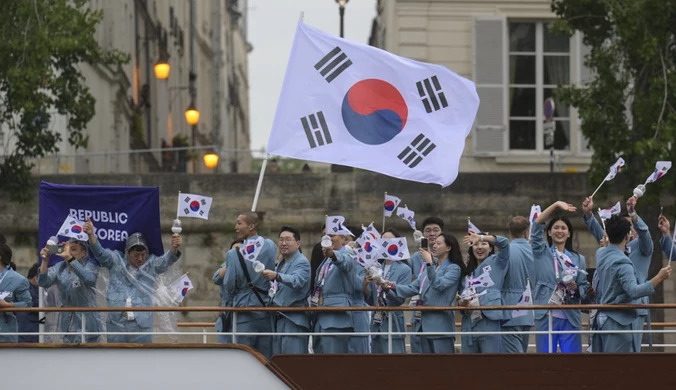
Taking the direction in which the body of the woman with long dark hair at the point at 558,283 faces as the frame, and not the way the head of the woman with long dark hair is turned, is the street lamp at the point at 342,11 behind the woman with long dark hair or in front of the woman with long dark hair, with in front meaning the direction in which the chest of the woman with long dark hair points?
behind

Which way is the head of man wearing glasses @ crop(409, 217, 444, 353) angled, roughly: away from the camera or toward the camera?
toward the camera

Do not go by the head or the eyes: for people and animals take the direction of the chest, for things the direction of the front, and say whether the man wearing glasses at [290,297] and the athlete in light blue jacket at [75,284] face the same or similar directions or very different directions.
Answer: same or similar directions

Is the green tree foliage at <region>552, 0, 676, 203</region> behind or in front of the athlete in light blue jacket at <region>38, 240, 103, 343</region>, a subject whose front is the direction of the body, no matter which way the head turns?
behind

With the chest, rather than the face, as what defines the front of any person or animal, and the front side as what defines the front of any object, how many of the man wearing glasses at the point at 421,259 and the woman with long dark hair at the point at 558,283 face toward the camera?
2

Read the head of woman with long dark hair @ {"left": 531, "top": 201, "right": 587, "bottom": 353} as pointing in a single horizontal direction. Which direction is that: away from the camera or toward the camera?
toward the camera

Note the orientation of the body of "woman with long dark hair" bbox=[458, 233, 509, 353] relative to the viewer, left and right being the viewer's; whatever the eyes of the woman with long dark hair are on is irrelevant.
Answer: facing the viewer and to the left of the viewer

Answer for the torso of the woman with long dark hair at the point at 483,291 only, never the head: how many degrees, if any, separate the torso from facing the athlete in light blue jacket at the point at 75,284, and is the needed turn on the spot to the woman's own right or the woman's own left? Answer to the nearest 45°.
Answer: approximately 45° to the woman's own right

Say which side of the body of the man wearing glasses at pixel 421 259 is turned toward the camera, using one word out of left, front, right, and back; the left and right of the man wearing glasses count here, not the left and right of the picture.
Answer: front

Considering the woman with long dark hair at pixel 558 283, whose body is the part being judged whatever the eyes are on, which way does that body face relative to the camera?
toward the camera

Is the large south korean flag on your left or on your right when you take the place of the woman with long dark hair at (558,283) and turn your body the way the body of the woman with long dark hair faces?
on your right
